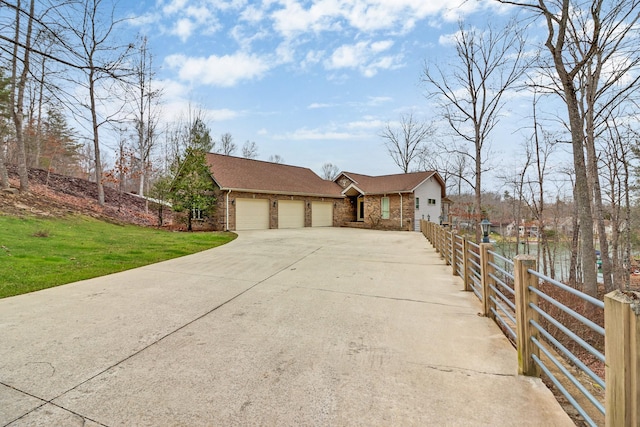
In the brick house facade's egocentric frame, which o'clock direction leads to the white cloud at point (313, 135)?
The white cloud is roughly at 6 o'clock from the brick house facade.

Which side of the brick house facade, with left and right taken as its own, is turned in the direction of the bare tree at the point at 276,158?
back

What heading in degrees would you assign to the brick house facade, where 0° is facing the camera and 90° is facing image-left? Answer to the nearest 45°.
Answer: approximately 0°

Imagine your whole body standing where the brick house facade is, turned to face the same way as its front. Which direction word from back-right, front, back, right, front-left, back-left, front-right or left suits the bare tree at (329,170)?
back

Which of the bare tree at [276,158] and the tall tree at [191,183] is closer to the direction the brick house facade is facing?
the tall tree

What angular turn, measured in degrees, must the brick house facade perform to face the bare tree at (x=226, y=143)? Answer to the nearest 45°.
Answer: approximately 135° to its right

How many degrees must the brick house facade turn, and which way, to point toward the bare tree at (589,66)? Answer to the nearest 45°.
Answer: approximately 45° to its left
